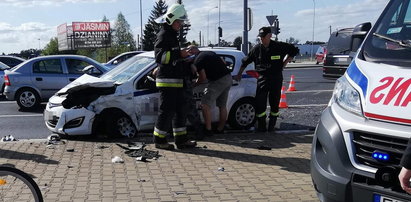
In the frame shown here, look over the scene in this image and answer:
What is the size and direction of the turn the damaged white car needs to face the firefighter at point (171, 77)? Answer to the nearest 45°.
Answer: approximately 90° to its left

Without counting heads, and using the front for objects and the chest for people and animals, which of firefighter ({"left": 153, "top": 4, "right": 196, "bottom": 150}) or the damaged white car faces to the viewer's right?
the firefighter

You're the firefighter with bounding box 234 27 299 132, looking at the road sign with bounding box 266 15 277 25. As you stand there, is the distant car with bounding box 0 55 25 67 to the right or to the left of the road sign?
left

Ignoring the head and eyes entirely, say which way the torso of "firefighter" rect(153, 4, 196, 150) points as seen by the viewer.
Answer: to the viewer's right
